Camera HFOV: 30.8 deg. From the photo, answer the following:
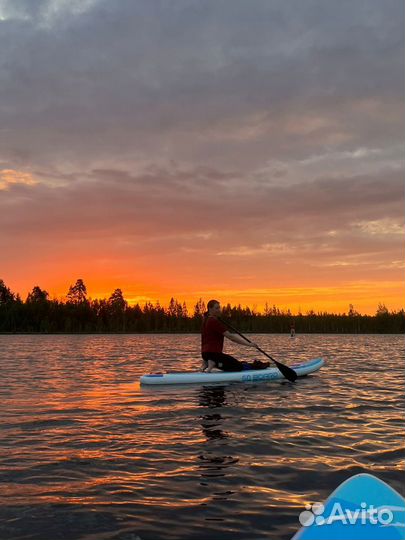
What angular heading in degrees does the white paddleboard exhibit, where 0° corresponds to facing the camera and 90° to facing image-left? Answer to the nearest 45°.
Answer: approximately 270°

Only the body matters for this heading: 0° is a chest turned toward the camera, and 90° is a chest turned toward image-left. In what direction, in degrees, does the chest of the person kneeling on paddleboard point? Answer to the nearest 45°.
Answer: approximately 270°
